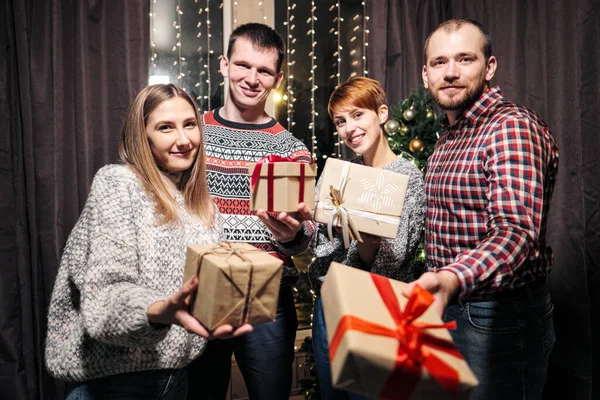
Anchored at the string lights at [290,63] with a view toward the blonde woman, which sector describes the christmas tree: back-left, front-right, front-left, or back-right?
front-left

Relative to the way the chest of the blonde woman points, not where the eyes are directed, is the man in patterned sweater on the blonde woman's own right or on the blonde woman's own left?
on the blonde woman's own left

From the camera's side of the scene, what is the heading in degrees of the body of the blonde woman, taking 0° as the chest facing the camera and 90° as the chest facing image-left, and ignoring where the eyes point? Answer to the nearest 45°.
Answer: approximately 315°

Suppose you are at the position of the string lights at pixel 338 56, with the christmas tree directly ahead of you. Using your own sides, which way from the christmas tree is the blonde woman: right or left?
right

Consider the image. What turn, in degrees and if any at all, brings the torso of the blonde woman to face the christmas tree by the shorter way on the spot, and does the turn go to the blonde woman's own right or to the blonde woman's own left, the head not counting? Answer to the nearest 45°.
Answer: approximately 90° to the blonde woman's own left

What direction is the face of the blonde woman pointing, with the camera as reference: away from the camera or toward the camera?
toward the camera

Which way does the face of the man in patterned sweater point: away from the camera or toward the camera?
toward the camera
